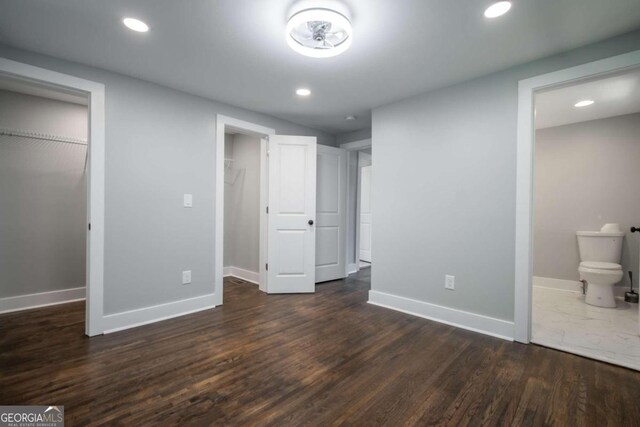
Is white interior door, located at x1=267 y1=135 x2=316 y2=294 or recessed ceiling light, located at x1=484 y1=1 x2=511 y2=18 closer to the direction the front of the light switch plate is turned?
the recessed ceiling light

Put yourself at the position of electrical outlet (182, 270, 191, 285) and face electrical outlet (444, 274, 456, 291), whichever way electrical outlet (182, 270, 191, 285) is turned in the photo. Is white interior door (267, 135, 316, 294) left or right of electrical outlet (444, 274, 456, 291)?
left

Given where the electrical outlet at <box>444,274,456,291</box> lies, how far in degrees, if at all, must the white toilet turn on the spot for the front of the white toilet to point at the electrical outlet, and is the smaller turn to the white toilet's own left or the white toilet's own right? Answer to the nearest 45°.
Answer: approximately 45° to the white toilet's own right

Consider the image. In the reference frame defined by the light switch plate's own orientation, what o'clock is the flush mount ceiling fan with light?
The flush mount ceiling fan with light is roughly at 11 o'clock from the light switch plate.

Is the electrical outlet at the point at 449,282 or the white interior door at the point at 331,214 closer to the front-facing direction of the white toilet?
the electrical outlet

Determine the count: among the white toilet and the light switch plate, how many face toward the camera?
2

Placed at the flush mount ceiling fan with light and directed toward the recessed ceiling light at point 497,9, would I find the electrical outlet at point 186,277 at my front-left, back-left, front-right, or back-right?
back-left

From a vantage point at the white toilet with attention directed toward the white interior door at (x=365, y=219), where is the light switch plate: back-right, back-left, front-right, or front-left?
front-left

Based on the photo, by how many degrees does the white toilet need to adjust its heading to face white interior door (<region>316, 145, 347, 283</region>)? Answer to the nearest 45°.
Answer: approximately 45° to its right

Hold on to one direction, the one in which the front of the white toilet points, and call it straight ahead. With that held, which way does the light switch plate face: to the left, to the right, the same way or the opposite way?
to the left

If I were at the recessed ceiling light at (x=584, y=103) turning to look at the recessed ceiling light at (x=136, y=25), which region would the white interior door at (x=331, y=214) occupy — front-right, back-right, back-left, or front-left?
front-right

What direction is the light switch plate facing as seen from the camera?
toward the camera

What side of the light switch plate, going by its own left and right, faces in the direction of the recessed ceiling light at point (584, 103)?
left

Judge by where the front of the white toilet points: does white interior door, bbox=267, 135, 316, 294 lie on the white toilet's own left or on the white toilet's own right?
on the white toilet's own right

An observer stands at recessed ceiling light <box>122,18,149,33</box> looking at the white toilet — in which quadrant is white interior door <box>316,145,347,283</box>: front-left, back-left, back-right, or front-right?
front-left

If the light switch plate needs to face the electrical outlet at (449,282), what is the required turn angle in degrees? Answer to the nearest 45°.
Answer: approximately 45° to its left
